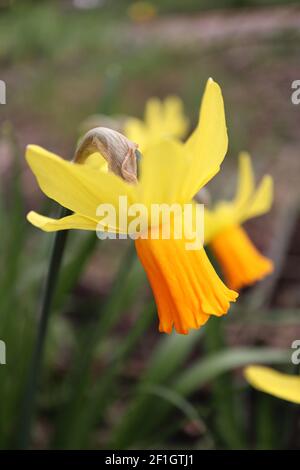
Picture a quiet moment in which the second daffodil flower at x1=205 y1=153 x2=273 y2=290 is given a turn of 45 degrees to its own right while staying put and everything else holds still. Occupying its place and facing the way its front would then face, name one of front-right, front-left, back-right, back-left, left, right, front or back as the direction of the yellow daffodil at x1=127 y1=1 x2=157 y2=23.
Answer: back-left

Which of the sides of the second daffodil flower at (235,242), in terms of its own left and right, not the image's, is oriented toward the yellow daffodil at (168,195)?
right

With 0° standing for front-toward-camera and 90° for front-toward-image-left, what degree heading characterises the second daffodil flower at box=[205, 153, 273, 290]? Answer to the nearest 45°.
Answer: approximately 270°
